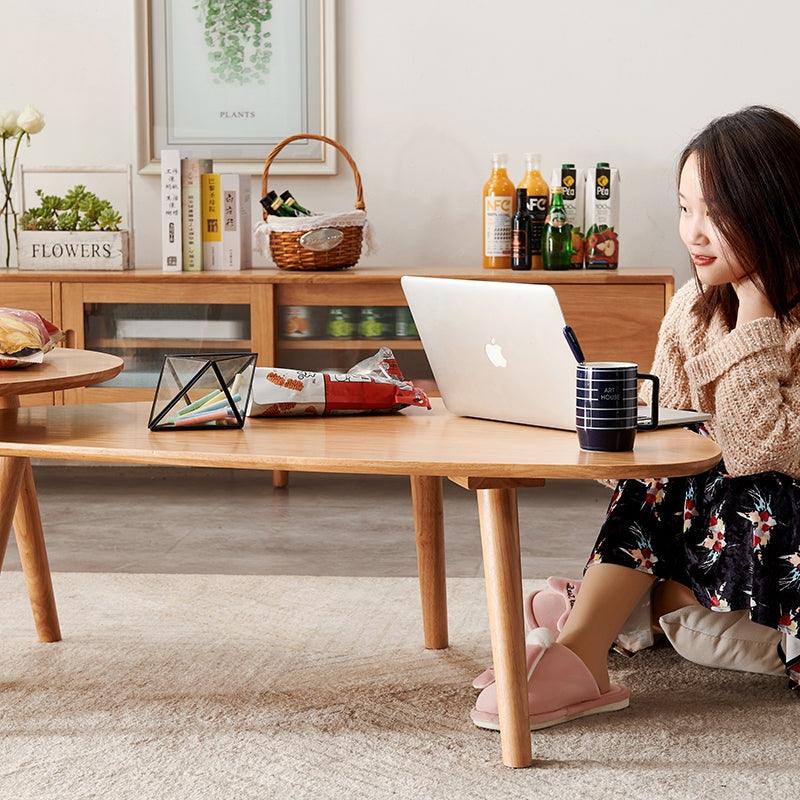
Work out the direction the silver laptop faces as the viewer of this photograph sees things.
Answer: facing away from the viewer and to the right of the viewer

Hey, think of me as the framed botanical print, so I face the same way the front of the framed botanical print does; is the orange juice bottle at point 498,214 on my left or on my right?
on my left

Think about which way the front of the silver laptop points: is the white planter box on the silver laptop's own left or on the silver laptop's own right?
on the silver laptop's own left

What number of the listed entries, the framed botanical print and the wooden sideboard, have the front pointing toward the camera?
2

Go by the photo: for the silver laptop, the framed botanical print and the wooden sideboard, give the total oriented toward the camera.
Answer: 2

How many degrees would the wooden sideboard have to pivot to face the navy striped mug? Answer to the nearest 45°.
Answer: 0° — it already faces it

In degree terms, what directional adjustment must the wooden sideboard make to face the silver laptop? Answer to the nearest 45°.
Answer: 0° — it already faces it
